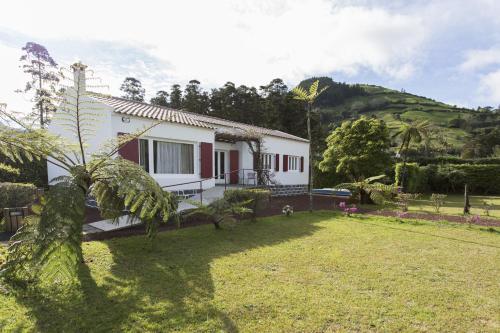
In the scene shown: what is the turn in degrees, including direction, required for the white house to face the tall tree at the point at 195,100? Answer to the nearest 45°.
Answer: approximately 135° to its left

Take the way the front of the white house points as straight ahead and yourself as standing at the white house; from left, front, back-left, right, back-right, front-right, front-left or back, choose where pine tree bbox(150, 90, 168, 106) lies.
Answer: back-left

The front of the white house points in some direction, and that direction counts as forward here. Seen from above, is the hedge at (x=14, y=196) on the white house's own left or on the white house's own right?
on the white house's own right

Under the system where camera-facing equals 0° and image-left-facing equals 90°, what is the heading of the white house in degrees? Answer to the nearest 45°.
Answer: approximately 315°

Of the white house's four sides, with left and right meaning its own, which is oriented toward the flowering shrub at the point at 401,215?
front

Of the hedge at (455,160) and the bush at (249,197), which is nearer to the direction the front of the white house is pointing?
the bush

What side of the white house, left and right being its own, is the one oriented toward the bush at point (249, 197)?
front

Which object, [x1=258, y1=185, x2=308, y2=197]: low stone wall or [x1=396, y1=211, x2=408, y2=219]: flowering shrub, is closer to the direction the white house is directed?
the flowering shrub

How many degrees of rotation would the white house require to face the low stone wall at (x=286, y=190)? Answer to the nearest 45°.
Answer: approximately 90° to its left

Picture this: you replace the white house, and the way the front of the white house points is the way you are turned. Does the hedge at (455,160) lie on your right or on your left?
on your left

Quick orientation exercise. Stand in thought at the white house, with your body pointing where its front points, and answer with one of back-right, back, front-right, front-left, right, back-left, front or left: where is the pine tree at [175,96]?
back-left

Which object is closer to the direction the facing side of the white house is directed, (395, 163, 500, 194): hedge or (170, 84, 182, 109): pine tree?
the hedge
